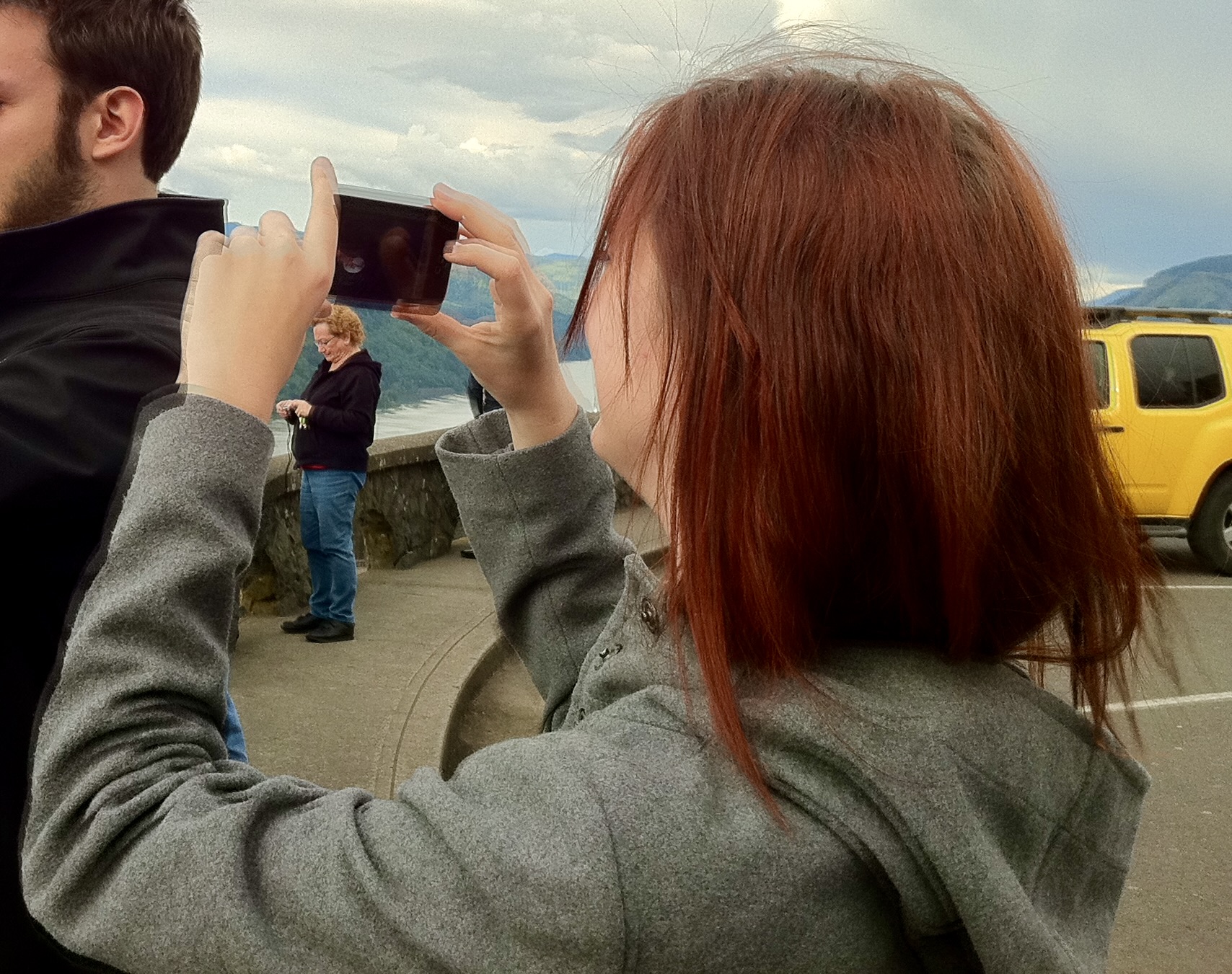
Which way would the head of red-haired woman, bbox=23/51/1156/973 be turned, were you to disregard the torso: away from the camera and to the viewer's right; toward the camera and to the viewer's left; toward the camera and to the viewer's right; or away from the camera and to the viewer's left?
away from the camera and to the viewer's left

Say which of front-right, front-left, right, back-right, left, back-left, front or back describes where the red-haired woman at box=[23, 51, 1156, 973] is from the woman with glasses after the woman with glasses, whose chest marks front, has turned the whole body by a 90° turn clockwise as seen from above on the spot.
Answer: back

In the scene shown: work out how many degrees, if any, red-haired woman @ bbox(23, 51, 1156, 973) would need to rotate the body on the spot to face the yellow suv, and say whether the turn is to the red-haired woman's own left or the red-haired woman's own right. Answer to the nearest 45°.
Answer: approximately 90° to the red-haired woman's own right

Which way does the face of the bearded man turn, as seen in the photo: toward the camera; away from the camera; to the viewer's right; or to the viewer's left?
to the viewer's left

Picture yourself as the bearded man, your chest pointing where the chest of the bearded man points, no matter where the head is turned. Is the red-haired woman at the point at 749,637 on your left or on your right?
on your left

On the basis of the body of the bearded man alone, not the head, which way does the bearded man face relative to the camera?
to the viewer's left

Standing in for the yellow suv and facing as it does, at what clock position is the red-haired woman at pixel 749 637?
The red-haired woman is roughly at 9 o'clock from the yellow suv.

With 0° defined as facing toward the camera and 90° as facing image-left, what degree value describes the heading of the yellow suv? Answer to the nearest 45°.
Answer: approximately 90°

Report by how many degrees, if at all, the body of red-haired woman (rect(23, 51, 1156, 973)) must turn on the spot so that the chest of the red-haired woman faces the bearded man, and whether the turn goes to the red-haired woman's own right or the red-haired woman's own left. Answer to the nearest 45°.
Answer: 0° — they already face them

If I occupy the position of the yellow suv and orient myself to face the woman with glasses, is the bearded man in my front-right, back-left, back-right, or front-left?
front-left

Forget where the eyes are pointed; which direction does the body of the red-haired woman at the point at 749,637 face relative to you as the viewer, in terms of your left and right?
facing away from the viewer and to the left of the viewer

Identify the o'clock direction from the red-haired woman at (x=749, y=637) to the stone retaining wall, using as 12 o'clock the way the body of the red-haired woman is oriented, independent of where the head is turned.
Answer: The stone retaining wall is roughly at 1 o'clock from the red-haired woman.

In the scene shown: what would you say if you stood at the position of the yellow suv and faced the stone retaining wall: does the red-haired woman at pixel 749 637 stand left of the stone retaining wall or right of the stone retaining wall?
left

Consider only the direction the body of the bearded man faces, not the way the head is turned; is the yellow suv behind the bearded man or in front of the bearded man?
behind
